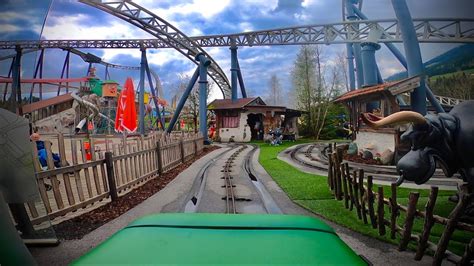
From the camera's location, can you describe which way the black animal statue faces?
facing to the left of the viewer
